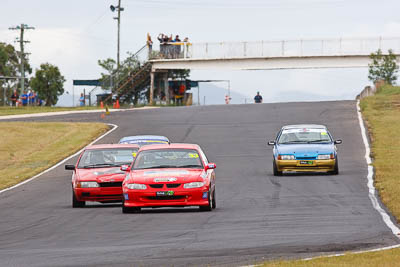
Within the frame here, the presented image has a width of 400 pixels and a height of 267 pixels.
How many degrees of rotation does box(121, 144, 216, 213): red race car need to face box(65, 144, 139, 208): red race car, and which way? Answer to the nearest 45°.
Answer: approximately 135° to its right

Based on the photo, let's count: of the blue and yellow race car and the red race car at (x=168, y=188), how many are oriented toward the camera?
2

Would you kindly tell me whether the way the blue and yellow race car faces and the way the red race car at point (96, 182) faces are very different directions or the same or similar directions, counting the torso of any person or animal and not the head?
same or similar directions

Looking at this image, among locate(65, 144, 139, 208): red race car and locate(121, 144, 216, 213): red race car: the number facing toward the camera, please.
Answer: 2

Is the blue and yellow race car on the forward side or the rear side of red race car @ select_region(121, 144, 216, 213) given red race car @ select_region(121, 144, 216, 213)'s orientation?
on the rear side

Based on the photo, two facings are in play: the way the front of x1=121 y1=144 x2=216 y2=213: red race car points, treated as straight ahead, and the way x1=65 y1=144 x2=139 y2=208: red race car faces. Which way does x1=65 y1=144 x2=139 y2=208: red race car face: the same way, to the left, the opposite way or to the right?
the same way

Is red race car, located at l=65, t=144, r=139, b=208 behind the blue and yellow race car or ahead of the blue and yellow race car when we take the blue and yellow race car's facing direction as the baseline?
ahead

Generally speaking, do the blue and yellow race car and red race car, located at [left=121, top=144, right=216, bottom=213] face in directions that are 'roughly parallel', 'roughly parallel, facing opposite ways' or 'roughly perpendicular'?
roughly parallel

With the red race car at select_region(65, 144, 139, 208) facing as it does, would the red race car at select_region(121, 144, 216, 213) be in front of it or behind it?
in front

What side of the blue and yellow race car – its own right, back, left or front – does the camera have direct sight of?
front

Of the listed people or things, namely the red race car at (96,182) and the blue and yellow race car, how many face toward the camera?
2

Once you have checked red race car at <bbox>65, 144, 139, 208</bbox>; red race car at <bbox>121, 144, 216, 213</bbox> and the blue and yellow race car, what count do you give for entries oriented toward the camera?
3
